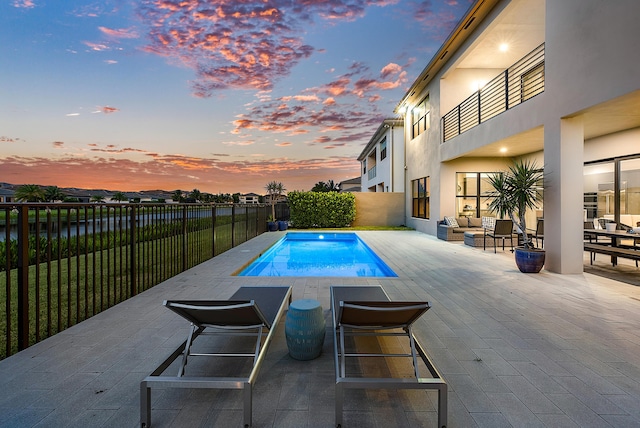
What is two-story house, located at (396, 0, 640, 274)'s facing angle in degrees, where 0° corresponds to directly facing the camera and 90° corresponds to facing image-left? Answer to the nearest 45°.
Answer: approximately 45°

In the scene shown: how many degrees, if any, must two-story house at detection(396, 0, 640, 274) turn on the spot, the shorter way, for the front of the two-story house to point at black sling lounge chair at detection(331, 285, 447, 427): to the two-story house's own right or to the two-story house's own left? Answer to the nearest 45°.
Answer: approximately 45° to the two-story house's own left

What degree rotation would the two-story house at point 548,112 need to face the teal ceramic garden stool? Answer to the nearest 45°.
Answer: approximately 45° to its left

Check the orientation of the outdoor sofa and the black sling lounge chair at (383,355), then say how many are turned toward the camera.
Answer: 1
